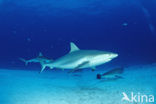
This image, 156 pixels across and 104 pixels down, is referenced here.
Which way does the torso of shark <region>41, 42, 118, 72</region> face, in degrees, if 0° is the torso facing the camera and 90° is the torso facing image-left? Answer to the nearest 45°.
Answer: approximately 270°
